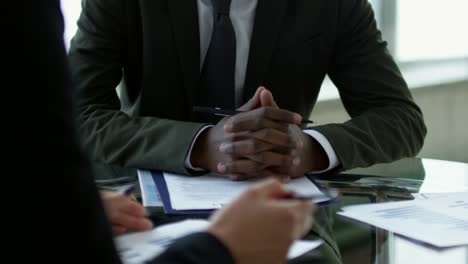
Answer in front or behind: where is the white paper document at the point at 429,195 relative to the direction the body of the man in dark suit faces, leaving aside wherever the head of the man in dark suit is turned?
in front

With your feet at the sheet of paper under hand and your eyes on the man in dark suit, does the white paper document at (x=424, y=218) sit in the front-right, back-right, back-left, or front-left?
front-right

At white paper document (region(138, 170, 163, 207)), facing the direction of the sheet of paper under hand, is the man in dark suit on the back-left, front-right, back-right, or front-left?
back-left

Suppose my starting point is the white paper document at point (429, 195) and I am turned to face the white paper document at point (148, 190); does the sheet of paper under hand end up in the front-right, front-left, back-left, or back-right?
front-left

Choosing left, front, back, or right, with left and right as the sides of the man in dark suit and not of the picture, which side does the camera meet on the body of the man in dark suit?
front

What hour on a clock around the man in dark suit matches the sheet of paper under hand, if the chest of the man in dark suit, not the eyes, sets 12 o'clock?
The sheet of paper under hand is roughly at 12 o'clock from the man in dark suit.

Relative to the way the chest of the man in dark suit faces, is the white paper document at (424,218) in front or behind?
in front

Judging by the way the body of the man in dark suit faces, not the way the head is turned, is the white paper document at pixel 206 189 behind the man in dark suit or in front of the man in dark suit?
in front

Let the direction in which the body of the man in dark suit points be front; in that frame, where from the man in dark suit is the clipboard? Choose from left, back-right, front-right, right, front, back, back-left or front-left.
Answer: front
